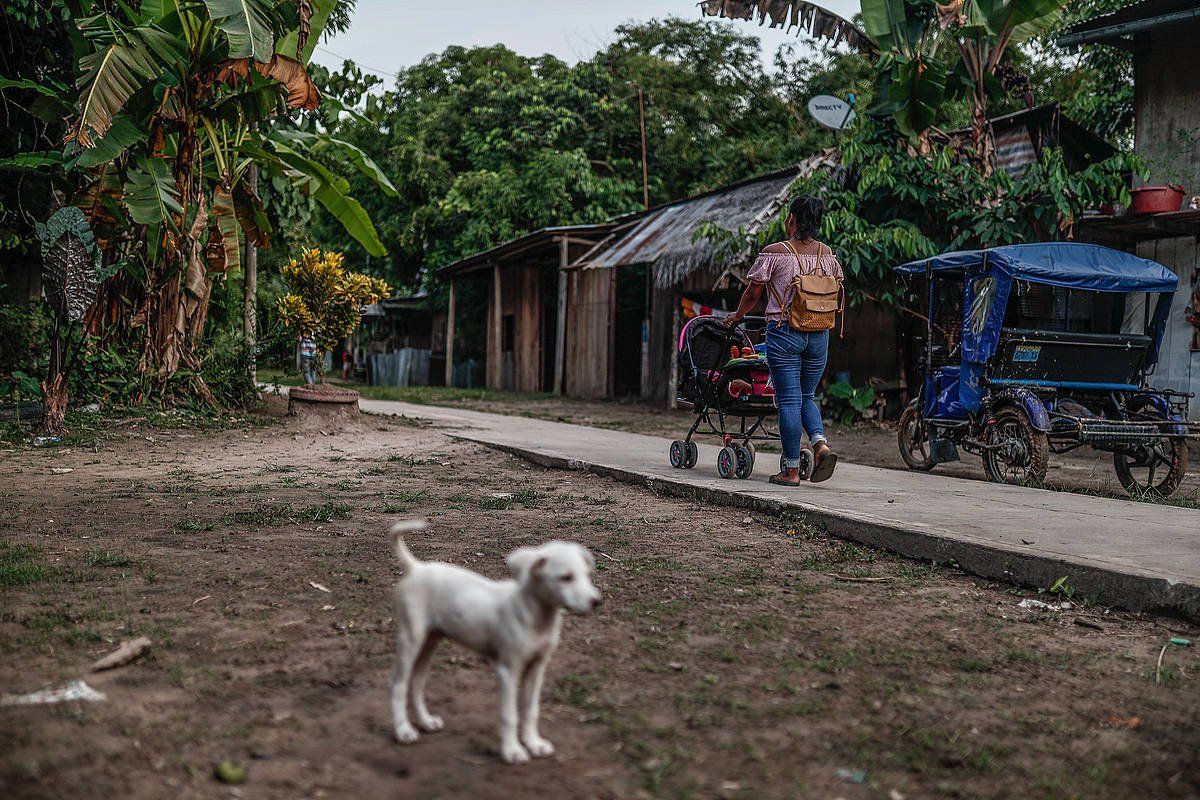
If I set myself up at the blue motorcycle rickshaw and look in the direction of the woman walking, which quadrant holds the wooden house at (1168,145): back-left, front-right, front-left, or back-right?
back-right

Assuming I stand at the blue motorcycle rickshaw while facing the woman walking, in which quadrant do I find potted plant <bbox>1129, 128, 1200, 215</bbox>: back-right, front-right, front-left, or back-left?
back-right

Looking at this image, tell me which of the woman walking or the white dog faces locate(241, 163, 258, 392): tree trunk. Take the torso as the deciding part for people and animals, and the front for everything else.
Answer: the woman walking

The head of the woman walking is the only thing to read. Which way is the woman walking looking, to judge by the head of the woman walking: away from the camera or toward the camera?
away from the camera

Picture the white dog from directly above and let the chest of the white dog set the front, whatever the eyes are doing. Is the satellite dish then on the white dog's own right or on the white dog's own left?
on the white dog's own left

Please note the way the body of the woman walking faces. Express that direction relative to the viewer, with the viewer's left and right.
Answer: facing away from the viewer and to the left of the viewer

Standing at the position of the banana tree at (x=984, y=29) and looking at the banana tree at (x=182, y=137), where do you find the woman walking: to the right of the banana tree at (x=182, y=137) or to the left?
left

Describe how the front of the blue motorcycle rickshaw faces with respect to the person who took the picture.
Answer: facing away from the viewer and to the left of the viewer

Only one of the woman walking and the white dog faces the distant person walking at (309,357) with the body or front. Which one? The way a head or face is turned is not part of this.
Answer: the woman walking

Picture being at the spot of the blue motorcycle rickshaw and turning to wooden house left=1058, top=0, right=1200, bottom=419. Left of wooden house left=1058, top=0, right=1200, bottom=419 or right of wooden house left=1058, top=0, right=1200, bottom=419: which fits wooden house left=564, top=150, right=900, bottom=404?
left

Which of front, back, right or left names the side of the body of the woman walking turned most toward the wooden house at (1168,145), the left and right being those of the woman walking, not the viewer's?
right

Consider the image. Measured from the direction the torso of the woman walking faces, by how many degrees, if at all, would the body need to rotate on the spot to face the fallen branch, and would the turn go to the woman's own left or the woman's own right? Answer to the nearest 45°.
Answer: approximately 90° to the woman's own left

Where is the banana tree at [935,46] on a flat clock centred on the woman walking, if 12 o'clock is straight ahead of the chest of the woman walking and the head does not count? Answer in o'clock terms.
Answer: The banana tree is roughly at 2 o'clock from the woman walking.
